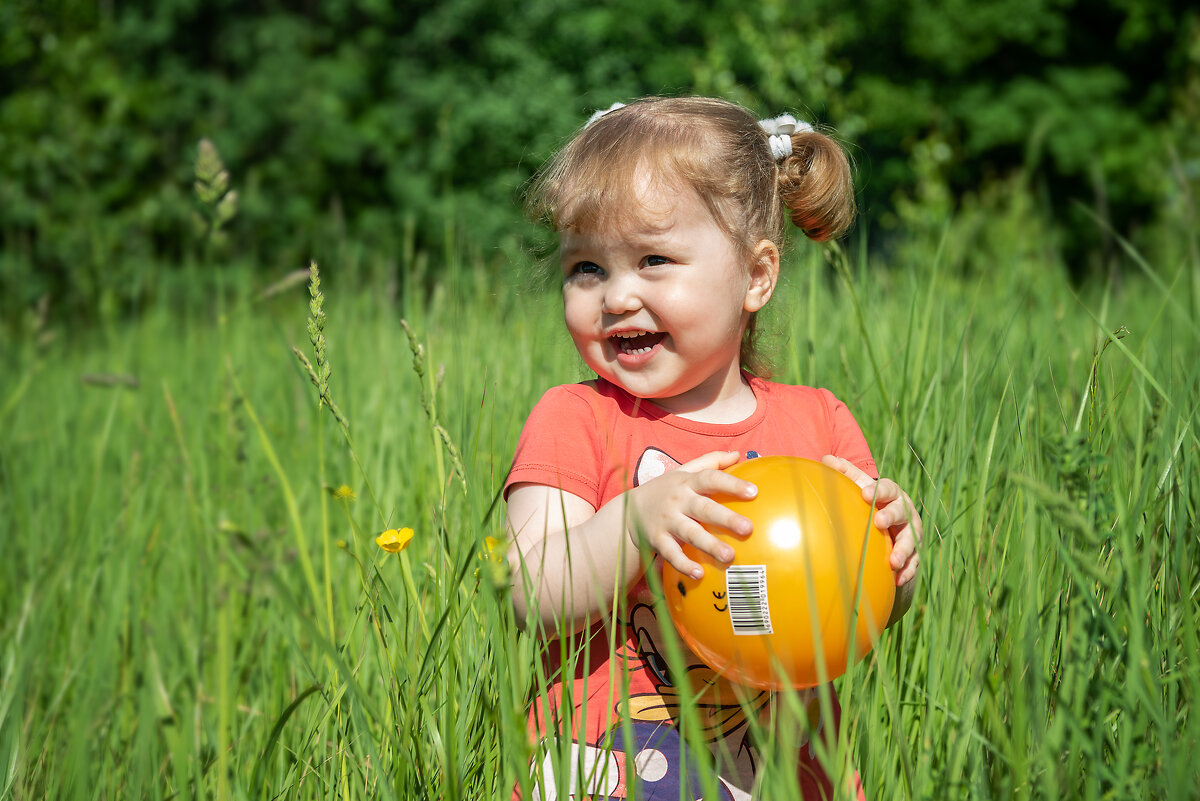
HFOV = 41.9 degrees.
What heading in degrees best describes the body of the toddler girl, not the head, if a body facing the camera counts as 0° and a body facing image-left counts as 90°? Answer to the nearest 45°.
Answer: approximately 0°
